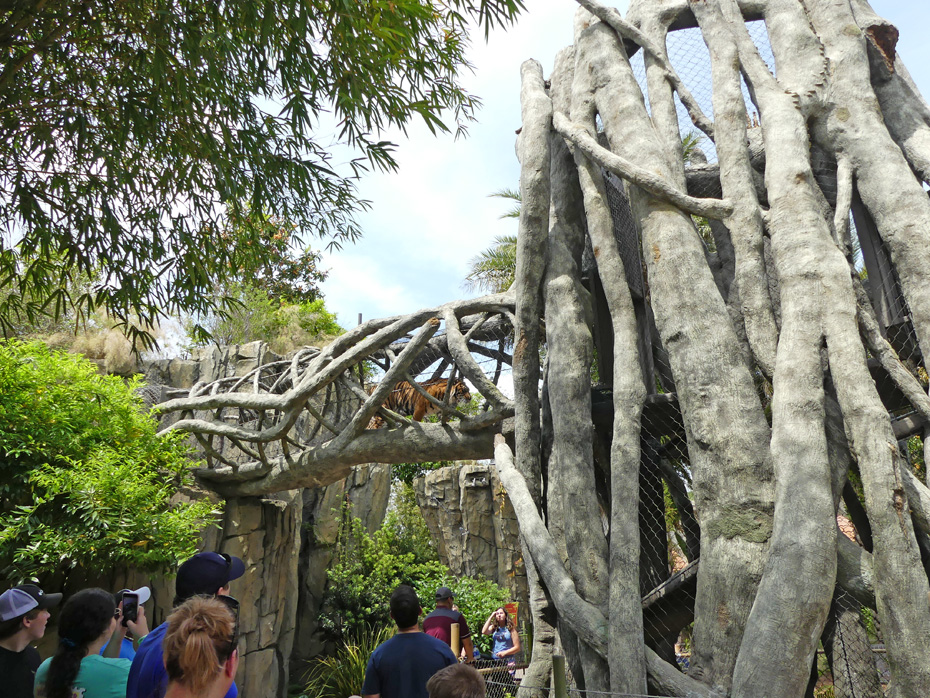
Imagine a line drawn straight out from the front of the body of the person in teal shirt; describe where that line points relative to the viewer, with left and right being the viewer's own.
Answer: facing away from the viewer and to the right of the viewer

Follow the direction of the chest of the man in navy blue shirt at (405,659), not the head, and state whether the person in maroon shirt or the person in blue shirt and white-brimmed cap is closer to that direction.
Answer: the person in maroon shirt

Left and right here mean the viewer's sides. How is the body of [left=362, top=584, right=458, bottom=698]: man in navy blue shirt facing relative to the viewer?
facing away from the viewer

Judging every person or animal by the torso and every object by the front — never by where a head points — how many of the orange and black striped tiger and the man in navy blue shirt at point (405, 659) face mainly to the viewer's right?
1

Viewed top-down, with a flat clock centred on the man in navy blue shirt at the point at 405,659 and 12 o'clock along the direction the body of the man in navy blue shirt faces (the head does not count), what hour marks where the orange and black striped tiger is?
The orange and black striped tiger is roughly at 12 o'clock from the man in navy blue shirt.

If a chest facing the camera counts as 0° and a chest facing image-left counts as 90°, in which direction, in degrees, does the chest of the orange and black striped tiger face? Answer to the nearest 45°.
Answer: approximately 270°

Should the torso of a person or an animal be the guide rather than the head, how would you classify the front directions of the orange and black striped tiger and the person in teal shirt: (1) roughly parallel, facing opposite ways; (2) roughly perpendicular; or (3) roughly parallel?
roughly perpendicular
